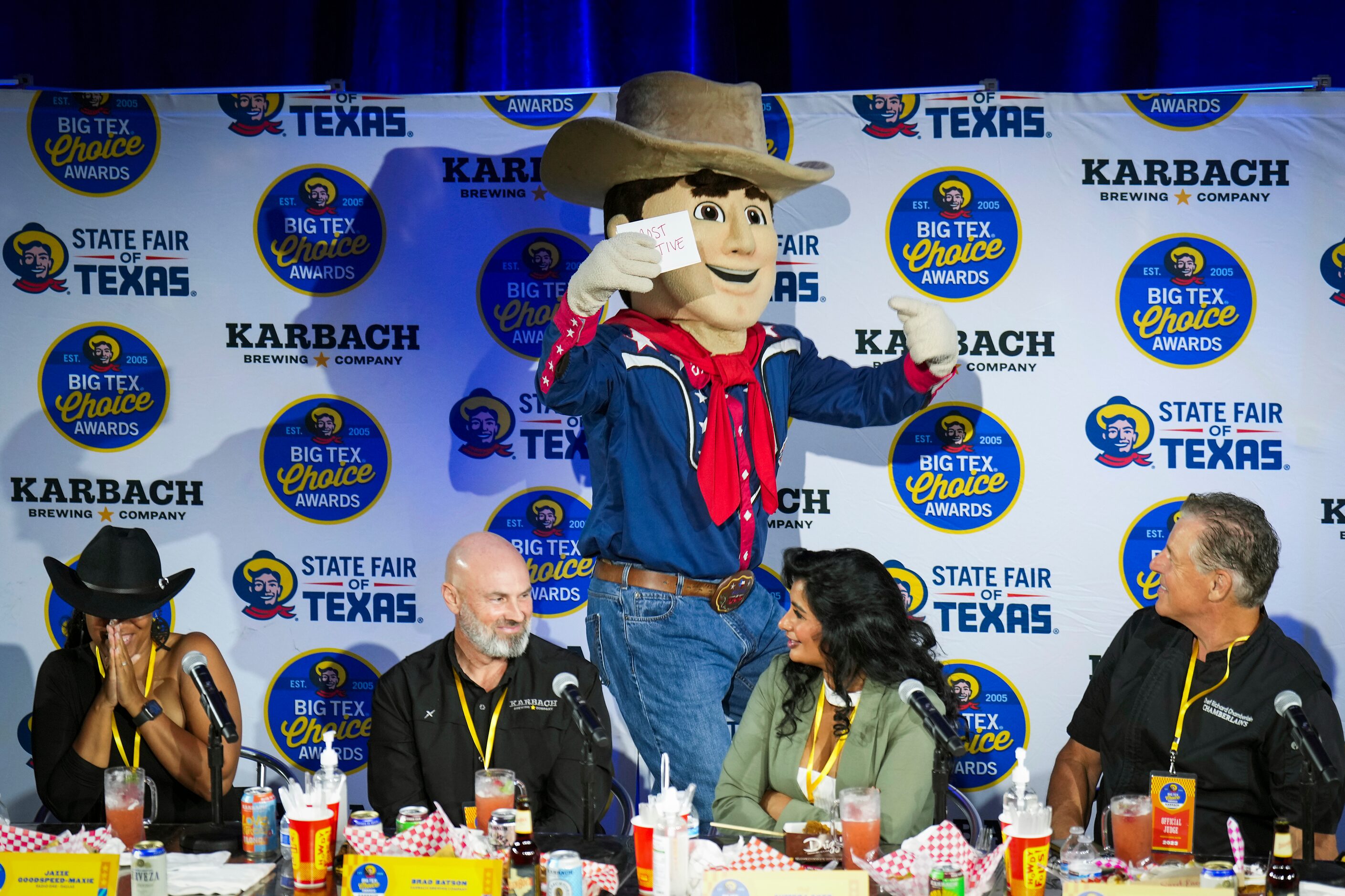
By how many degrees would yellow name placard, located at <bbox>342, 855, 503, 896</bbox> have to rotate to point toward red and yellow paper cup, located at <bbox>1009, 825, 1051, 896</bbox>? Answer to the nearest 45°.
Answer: approximately 90° to its left

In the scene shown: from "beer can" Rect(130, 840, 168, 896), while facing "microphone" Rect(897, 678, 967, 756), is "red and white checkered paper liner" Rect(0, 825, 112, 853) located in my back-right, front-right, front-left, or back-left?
back-left

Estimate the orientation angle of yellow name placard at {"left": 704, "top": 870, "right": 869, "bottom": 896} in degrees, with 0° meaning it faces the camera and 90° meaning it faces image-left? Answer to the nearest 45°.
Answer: approximately 0°

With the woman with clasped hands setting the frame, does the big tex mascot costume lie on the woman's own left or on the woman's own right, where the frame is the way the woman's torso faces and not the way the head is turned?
on the woman's own left

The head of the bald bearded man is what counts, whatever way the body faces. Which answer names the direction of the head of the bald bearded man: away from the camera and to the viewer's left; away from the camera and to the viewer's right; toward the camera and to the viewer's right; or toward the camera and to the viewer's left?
toward the camera and to the viewer's right

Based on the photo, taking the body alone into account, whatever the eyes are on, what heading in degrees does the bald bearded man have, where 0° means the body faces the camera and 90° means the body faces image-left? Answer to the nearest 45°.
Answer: approximately 0°

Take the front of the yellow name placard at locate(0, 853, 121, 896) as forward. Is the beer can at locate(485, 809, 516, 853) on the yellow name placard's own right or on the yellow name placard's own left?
on the yellow name placard's own left
